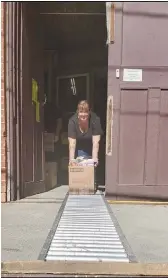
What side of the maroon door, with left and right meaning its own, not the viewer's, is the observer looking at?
front

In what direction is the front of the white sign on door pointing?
toward the camera

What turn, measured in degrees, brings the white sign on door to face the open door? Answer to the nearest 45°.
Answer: approximately 90° to its right

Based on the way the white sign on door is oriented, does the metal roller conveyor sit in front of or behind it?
in front

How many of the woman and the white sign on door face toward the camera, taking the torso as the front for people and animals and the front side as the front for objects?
2

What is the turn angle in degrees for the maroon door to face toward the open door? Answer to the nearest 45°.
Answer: approximately 90° to its right

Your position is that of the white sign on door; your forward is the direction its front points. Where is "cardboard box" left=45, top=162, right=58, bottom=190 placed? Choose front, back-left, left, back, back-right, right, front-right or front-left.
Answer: back-right

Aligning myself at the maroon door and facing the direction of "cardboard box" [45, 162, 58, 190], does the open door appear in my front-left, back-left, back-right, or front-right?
front-left

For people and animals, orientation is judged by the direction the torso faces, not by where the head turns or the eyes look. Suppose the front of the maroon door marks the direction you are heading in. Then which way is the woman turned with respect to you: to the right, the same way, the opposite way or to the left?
the same way

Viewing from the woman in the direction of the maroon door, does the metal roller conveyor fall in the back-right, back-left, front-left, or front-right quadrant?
front-right

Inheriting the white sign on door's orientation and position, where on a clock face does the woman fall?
The woman is roughly at 4 o'clock from the white sign on door.

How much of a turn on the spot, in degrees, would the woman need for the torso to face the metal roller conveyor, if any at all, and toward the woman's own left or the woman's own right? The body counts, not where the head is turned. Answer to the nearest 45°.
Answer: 0° — they already face it

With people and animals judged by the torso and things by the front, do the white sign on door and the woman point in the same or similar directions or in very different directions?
same or similar directions

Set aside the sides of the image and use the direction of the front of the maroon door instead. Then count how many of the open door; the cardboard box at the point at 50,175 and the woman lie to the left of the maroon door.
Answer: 0

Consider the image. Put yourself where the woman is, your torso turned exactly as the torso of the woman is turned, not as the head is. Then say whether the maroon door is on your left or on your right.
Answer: on your left
